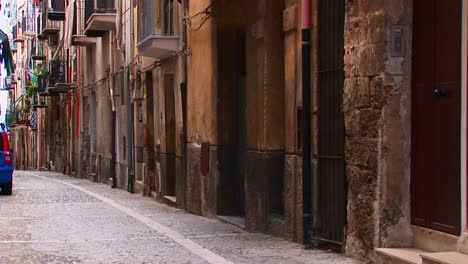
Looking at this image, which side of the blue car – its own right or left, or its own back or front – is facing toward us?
back

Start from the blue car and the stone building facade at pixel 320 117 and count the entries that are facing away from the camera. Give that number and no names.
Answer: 1

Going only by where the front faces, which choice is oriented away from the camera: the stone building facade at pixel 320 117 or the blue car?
the blue car
